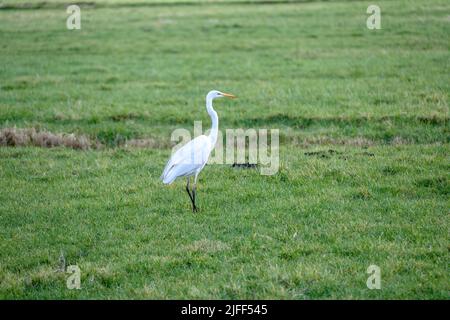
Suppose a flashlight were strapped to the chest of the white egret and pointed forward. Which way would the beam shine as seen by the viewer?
to the viewer's right
